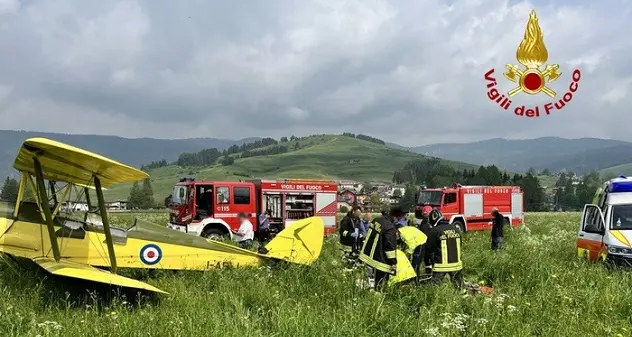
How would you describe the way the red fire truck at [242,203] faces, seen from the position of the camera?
facing to the left of the viewer

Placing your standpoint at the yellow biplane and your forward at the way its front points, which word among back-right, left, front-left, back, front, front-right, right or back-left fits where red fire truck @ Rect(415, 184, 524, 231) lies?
back-right

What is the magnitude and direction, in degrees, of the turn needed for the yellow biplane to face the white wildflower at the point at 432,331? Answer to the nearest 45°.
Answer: approximately 135° to its left

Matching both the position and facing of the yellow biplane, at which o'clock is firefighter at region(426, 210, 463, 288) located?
The firefighter is roughly at 7 o'clock from the yellow biplane.

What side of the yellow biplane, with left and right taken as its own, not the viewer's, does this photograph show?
left

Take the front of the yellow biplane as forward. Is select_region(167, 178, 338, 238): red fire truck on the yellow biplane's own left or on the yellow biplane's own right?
on the yellow biplane's own right

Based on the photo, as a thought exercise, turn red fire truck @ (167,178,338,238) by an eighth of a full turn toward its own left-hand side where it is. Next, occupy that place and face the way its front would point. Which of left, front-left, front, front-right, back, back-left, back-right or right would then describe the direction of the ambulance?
left

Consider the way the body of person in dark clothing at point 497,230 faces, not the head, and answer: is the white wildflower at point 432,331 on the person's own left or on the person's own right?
on the person's own left
